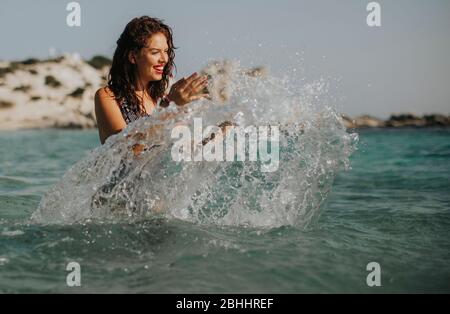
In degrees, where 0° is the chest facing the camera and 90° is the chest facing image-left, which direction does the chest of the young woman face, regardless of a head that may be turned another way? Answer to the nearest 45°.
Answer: approximately 315°

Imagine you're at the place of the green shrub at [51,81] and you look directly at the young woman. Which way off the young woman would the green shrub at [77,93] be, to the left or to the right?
left

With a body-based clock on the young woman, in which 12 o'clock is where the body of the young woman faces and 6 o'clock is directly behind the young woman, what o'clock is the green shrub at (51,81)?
The green shrub is roughly at 7 o'clock from the young woman.

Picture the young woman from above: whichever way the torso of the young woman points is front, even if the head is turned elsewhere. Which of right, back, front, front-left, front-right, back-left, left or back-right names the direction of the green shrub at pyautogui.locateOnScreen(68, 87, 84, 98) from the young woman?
back-left
